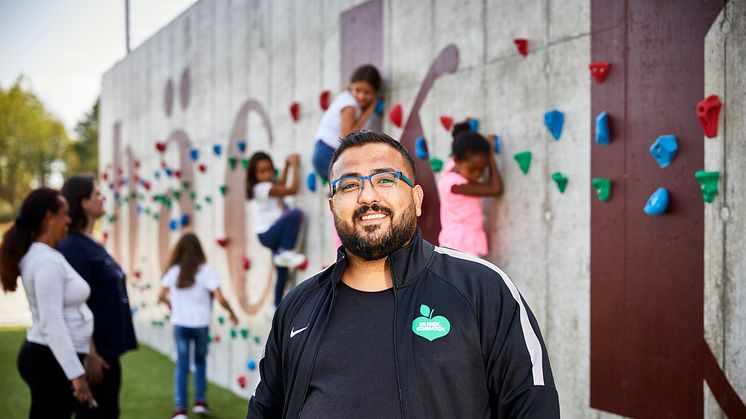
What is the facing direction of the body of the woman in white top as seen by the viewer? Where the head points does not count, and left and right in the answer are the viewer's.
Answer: facing to the right of the viewer

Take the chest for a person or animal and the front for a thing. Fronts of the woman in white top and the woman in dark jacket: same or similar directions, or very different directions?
same or similar directions

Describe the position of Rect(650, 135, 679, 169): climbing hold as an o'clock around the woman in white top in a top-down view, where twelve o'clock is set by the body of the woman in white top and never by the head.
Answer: The climbing hold is roughly at 1 o'clock from the woman in white top.

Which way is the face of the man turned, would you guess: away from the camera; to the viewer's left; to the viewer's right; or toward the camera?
toward the camera

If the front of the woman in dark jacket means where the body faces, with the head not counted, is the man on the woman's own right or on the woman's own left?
on the woman's own right

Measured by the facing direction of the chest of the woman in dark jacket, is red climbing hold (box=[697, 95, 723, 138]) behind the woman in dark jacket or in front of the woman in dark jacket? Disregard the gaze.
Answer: in front

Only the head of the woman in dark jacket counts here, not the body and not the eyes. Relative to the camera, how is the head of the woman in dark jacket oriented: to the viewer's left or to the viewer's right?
to the viewer's right

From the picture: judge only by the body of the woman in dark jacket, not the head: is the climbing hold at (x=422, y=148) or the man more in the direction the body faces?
the climbing hold

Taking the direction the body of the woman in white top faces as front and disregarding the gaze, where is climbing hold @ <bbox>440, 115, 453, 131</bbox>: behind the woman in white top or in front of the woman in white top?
in front

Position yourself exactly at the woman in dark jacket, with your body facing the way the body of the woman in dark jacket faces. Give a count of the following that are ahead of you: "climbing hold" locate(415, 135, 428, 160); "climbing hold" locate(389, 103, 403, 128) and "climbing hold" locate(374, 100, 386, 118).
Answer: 3

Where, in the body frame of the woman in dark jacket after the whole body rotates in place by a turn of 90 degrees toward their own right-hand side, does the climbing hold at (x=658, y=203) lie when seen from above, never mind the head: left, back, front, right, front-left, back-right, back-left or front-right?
front-left

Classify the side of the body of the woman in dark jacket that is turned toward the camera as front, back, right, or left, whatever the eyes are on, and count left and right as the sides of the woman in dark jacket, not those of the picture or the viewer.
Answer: right

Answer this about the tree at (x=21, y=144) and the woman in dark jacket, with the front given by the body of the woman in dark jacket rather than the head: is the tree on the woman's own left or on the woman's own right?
on the woman's own left

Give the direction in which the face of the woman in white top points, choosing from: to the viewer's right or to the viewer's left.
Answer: to the viewer's right

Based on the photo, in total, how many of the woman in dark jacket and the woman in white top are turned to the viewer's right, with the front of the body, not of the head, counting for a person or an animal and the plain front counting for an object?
2
